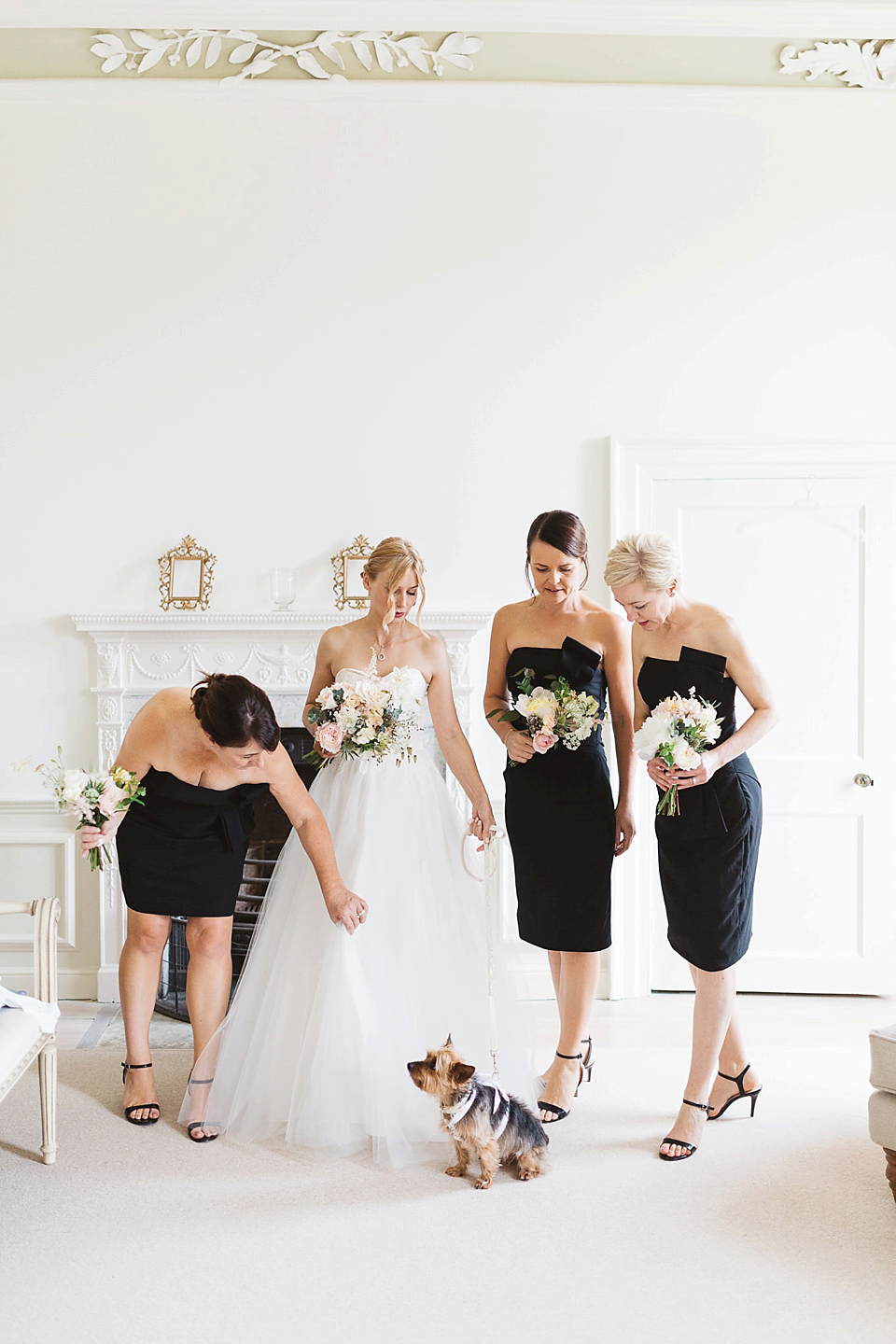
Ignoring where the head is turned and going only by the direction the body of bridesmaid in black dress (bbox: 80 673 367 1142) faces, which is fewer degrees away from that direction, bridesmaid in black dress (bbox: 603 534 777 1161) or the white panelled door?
the bridesmaid in black dress

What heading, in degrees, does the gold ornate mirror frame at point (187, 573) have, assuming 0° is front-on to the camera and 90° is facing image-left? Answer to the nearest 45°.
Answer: approximately 0°

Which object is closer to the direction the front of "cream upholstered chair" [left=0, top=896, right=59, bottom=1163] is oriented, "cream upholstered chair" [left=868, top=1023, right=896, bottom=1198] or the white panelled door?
the cream upholstered chair

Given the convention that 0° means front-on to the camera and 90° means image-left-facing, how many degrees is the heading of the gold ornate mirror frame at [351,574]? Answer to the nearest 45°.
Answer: approximately 0°

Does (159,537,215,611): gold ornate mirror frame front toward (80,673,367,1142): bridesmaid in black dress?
yes

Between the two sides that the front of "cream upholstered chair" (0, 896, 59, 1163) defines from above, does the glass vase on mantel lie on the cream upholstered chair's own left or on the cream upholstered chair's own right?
on the cream upholstered chair's own left
